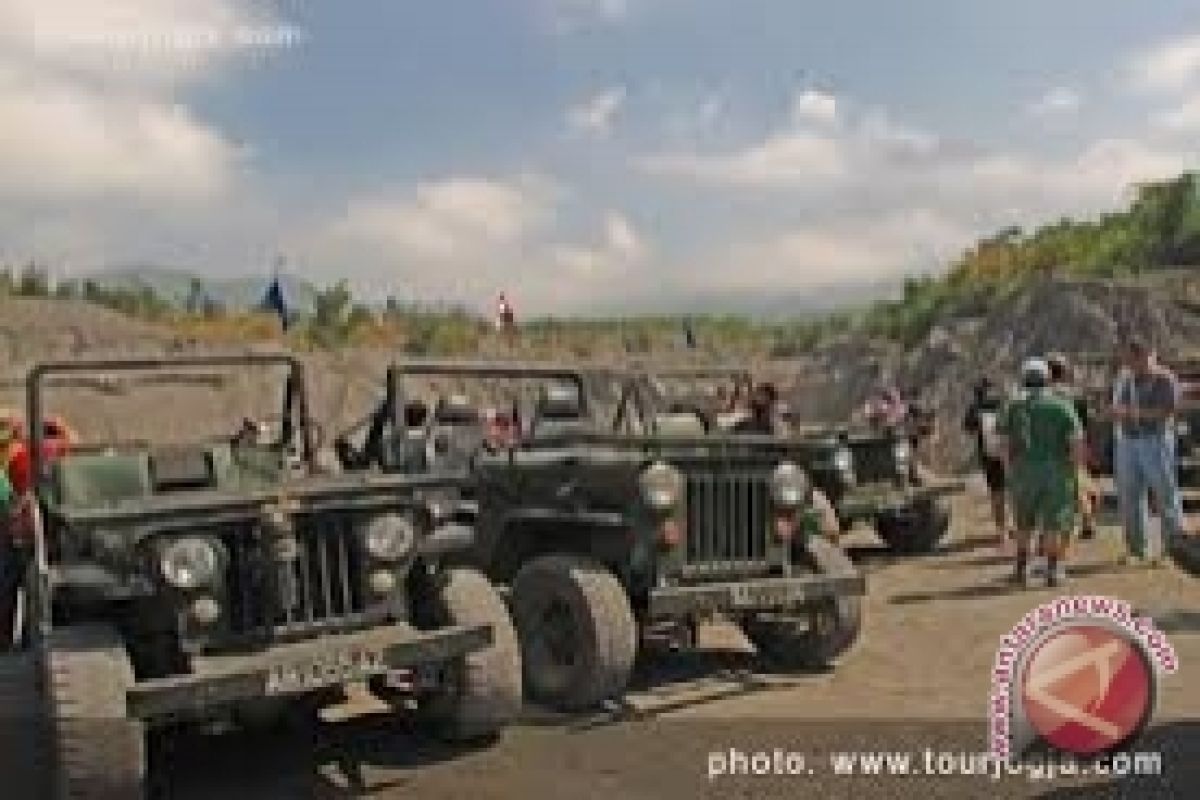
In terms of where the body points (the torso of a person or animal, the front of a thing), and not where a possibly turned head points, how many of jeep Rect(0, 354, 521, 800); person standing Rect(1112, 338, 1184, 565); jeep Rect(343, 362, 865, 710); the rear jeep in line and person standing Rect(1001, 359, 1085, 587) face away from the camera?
1

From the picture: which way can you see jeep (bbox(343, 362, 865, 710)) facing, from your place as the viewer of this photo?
facing the viewer and to the right of the viewer

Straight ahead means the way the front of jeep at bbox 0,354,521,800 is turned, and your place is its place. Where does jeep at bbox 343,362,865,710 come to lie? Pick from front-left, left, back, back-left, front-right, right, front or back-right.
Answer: left

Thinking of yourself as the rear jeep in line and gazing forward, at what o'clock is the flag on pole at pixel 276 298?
The flag on pole is roughly at 6 o'clock from the rear jeep in line.

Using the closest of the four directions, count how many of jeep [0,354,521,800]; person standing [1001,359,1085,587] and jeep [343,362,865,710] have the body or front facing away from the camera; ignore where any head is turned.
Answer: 1

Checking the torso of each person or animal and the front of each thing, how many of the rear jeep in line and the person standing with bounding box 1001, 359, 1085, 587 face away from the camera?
1

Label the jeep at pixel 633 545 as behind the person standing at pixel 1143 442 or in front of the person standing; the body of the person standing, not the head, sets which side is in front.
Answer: in front

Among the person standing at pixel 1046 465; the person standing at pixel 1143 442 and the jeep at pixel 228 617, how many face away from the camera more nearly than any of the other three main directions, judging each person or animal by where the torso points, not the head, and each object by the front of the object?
1

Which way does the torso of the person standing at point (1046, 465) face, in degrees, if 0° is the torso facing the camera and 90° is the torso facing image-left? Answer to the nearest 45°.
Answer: approximately 180°

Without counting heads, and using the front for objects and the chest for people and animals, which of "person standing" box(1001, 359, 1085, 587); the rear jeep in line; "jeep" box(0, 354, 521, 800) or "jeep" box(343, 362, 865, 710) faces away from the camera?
the person standing

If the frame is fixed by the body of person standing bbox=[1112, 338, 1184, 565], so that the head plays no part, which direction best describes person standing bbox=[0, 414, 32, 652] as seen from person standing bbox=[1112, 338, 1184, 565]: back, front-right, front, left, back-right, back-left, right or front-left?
front

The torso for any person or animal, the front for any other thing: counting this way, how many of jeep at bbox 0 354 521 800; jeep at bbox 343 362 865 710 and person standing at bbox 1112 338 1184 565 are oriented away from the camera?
0

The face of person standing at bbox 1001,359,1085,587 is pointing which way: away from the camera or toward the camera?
away from the camera

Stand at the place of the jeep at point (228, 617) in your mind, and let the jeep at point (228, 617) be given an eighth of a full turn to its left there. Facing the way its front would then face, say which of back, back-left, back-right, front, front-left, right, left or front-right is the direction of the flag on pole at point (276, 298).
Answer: left

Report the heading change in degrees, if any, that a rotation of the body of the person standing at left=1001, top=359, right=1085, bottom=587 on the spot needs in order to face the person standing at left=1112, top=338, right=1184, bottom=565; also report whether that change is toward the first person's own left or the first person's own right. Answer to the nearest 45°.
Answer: approximately 45° to the first person's own right

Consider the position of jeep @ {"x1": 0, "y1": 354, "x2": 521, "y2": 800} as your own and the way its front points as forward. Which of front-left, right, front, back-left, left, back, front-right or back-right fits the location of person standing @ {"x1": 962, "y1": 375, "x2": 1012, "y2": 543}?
left
